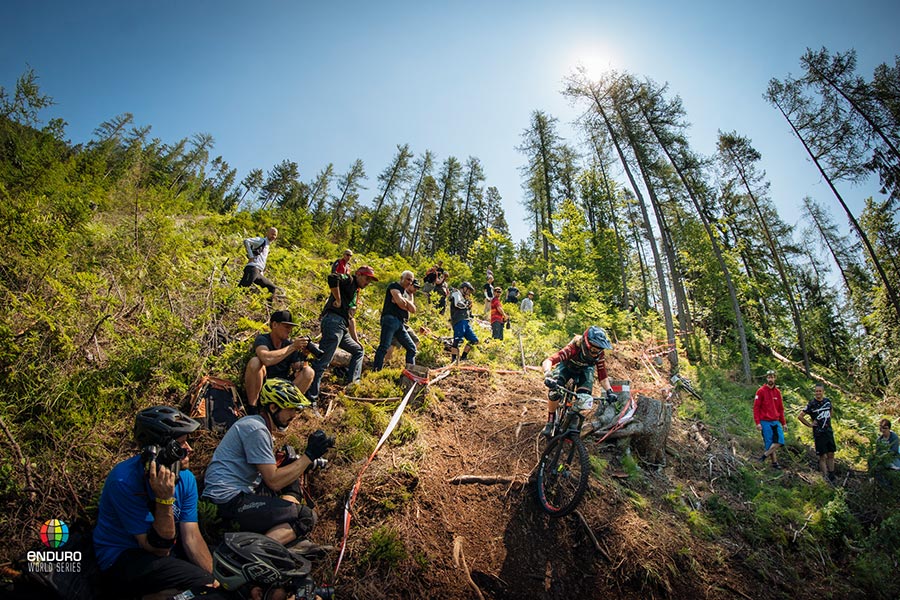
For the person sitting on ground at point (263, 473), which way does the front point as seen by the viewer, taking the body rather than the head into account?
to the viewer's right

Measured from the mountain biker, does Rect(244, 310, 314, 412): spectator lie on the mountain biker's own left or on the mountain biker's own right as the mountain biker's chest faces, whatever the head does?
on the mountain biker's own right

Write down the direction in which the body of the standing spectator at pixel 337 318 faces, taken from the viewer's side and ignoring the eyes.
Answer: to the viewer's right

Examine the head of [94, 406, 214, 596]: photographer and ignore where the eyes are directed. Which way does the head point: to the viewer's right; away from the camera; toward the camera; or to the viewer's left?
to the viewer's right

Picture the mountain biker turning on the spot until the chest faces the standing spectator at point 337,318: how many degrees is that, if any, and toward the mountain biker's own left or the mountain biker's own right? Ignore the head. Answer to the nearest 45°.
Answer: approximately 90° to the mountain biker's own right

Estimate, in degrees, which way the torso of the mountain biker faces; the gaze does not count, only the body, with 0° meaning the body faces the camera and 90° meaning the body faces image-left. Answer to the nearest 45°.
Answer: approximately 0°
